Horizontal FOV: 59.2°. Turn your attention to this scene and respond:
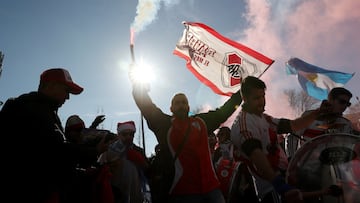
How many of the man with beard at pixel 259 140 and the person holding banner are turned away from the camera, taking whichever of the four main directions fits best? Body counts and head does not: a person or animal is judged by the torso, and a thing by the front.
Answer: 0

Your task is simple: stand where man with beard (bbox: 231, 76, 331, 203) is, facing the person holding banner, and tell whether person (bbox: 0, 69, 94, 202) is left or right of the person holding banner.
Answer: left

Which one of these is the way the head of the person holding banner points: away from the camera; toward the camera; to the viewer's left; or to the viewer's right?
toward the camera

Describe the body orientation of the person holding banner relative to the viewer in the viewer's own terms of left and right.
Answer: facing the viewer

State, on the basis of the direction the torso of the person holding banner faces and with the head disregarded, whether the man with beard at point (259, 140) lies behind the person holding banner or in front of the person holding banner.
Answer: in front

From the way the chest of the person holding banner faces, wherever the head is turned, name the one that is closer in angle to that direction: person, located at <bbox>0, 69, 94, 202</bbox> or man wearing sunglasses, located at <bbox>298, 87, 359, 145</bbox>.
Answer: the person

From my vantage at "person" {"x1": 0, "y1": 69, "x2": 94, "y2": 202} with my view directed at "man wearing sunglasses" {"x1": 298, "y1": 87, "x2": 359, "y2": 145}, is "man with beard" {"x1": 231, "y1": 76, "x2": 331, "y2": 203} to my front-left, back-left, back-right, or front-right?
front-right

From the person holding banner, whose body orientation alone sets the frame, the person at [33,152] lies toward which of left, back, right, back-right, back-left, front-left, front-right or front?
front-right

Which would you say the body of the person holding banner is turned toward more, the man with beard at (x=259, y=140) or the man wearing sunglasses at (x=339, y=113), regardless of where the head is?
the man with beard
